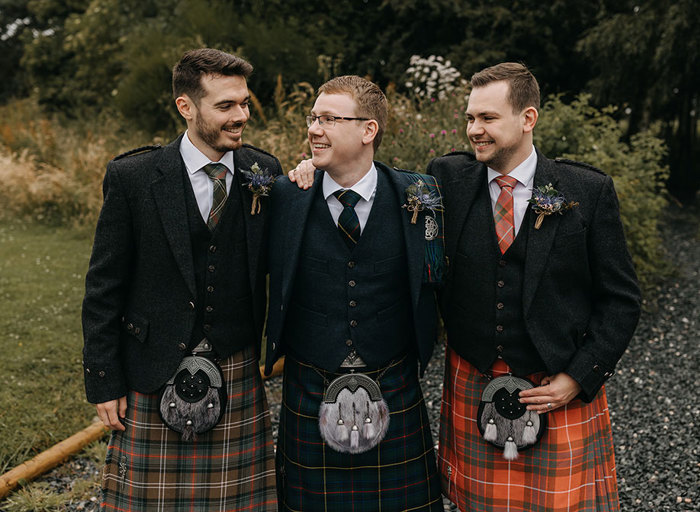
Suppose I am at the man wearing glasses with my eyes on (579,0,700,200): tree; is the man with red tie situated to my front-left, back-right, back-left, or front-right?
front-right

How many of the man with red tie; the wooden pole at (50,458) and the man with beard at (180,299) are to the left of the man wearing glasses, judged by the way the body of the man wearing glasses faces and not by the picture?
1

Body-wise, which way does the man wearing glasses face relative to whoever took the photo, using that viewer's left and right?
facing the viewer

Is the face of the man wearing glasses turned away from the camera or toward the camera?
toward the camera

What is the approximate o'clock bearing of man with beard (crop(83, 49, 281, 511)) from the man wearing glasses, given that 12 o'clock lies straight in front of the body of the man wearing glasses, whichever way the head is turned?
The man with beard is roughly at 3 o'clock from the man wearing glasses.

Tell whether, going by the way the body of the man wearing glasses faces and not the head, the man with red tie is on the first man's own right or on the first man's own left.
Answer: on the first man's own left

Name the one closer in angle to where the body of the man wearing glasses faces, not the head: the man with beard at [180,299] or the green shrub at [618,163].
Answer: the man with beard

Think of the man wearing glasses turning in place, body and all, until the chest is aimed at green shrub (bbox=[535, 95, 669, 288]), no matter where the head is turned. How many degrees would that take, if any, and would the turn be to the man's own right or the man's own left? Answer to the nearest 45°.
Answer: approximately 135° to the man's own left

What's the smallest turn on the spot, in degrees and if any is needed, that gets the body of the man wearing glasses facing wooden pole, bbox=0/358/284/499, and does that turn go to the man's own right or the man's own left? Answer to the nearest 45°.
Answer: approximately 135° to the man's own right

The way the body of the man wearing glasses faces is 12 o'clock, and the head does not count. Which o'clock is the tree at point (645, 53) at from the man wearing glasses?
The tree is roughly at 7 o'clock from the man wearing glasses.

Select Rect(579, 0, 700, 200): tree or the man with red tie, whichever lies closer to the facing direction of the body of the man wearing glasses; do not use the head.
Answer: the man with red tie

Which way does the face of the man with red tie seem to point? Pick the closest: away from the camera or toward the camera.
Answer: toward the camera

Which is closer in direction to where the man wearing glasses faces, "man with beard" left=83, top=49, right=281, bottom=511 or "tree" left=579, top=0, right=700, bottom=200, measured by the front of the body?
the man with beard

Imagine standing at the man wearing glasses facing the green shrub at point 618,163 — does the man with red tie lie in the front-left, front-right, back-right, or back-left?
front-right
